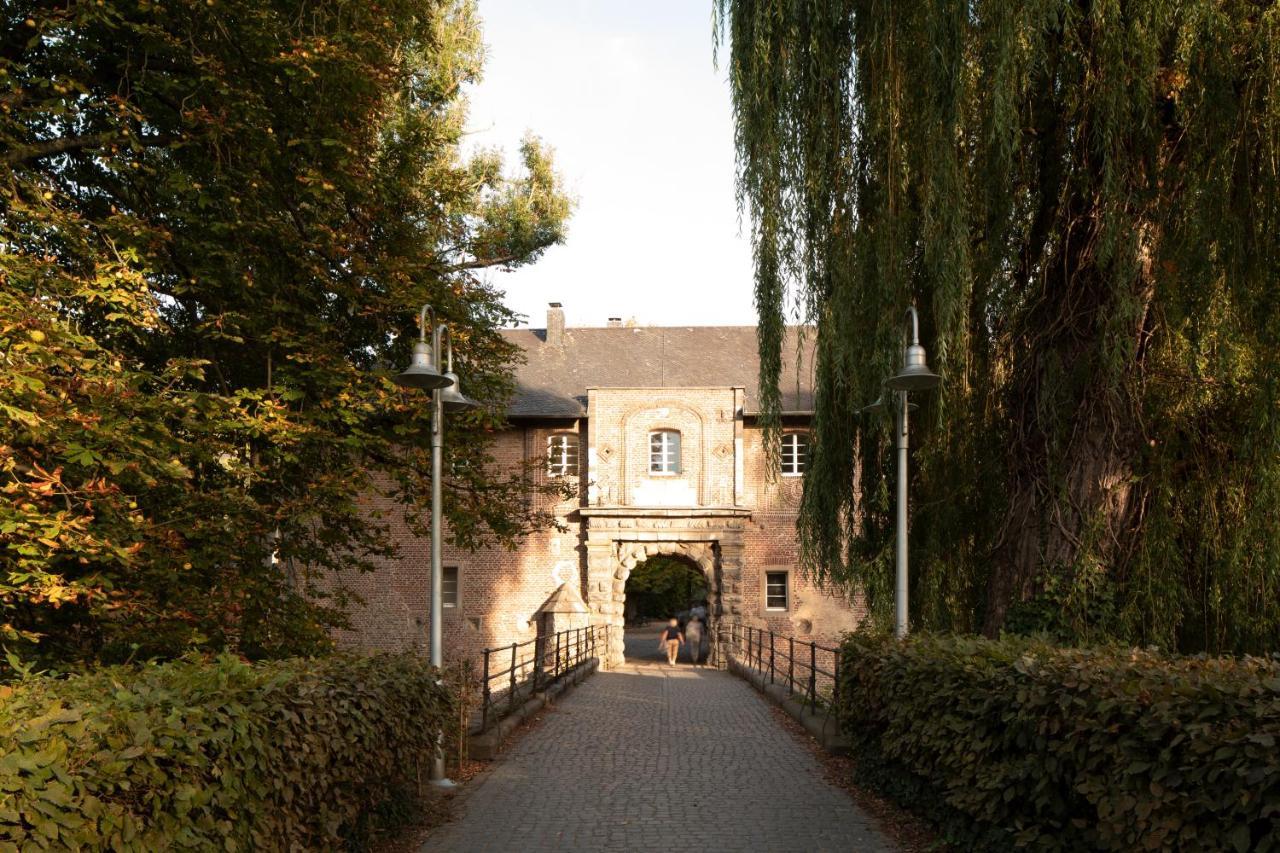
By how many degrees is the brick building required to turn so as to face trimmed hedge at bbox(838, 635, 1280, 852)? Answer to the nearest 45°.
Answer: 0° — it already faces it

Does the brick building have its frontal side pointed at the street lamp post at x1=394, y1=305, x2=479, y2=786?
yes

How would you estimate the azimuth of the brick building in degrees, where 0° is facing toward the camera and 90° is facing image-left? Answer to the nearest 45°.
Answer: approximately 0°

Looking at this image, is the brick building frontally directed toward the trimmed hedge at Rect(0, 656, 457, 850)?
yes

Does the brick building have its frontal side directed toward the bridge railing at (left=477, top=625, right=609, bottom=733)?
yes

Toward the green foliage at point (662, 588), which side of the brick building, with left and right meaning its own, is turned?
back

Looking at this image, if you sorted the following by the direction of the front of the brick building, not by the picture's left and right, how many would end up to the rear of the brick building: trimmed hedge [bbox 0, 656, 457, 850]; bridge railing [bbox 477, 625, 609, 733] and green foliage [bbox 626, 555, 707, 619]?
1

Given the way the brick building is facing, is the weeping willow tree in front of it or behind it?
in front
